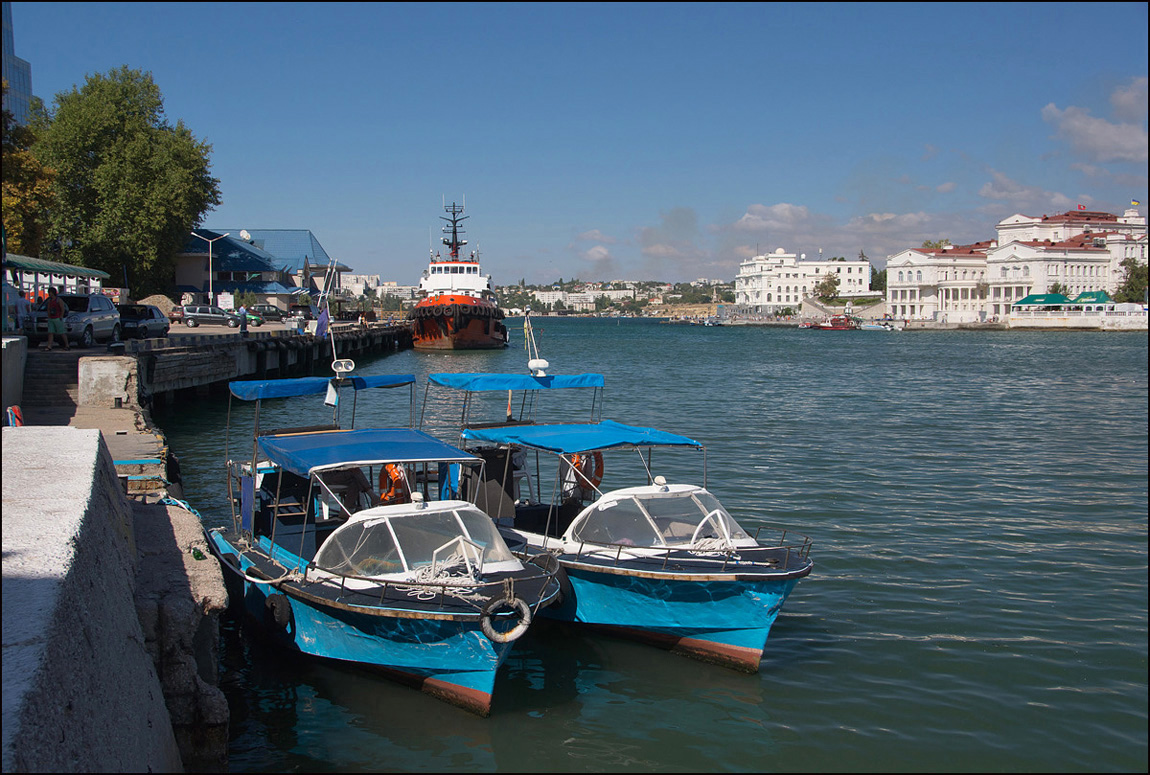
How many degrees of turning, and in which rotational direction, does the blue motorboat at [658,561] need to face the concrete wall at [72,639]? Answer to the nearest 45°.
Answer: approximately 90° to its right

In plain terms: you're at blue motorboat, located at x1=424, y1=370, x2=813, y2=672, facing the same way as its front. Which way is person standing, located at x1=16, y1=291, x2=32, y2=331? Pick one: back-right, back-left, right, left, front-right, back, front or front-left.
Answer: back

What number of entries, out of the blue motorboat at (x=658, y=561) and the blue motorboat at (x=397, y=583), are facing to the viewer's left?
0

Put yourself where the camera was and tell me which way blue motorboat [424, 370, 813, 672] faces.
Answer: facing the viewer and to the right of the viewer

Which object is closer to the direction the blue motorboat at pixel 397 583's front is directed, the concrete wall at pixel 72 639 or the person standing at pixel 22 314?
the concrete wall

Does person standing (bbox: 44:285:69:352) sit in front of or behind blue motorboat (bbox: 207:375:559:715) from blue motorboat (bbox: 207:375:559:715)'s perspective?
behind

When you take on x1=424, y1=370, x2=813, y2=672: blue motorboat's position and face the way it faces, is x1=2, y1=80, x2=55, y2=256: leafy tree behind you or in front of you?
behind

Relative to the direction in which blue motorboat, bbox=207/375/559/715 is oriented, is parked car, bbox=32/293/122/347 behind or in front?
behind

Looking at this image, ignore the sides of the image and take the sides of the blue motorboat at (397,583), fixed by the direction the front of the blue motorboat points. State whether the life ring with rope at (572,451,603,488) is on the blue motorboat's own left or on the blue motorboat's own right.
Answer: on the blue motorboat's own left

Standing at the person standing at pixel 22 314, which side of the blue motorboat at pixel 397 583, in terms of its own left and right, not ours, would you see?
back

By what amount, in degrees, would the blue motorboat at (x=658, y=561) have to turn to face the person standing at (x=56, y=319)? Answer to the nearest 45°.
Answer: approximately 180°

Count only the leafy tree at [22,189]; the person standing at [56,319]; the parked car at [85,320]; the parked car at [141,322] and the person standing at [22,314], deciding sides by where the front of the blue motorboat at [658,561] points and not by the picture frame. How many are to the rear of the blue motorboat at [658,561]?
5

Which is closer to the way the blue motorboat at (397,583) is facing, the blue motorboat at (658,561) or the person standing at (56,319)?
the blue motorboat
